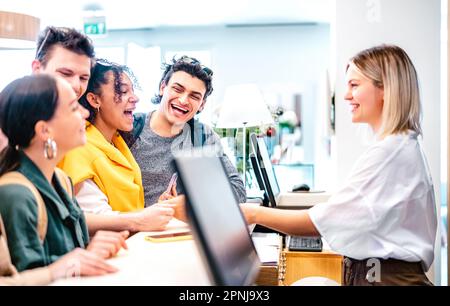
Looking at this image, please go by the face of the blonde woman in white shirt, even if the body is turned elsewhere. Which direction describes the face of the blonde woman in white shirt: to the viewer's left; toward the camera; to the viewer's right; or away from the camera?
to the viewer's left

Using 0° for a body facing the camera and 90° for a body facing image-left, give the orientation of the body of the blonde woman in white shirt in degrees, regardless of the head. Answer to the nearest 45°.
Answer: approximately 90°

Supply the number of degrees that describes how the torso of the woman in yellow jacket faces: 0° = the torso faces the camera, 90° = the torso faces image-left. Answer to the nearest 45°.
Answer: approximately 270°

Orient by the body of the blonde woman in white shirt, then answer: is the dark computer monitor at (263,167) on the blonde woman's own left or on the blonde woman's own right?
on the blonde woman's own right

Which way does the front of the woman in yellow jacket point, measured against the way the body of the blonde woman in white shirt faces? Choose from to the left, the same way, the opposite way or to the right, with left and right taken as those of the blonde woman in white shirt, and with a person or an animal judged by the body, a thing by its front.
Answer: the opposite way

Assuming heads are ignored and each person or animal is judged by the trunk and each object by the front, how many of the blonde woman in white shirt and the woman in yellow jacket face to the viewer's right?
1

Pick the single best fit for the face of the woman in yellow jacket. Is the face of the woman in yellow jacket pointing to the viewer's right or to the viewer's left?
to the viewer's right

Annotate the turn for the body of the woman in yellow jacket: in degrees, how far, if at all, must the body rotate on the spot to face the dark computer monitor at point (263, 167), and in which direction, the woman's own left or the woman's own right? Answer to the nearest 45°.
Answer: approximately 45° to the woman's own left
